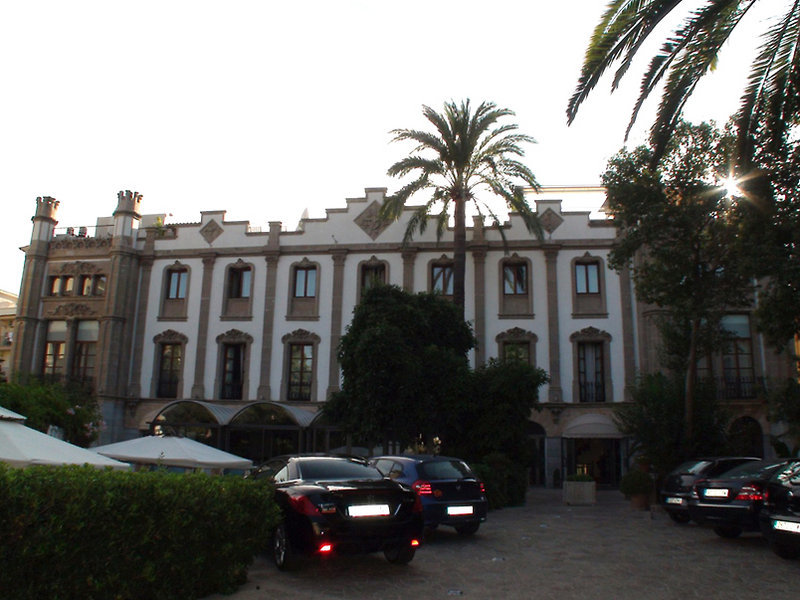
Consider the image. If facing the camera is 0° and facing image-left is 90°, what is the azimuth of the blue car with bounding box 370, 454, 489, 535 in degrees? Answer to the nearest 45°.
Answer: approximately 135°

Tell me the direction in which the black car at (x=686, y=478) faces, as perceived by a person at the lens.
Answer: facing away from the viewer and to the right of the viewer

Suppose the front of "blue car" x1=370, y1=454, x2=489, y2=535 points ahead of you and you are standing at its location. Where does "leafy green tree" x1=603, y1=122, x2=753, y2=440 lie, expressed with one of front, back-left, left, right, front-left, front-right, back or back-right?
right

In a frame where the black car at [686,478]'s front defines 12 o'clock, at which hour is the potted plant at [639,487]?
The potted plant is roughly at 10 o'clock from the black car.

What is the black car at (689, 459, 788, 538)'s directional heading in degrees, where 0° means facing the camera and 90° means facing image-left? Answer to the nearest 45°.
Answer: approximately 225°

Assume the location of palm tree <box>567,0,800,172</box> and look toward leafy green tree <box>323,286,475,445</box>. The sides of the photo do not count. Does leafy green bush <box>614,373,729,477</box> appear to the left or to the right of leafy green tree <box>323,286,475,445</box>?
right

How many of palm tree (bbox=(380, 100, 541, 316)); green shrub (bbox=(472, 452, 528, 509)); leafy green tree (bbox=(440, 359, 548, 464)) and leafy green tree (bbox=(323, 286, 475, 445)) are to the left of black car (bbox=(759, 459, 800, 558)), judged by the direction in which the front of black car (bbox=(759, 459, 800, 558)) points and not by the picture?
4

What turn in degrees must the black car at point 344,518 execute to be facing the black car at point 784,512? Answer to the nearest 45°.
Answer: approximately 135° to its right

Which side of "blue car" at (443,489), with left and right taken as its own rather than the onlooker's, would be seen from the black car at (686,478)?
right

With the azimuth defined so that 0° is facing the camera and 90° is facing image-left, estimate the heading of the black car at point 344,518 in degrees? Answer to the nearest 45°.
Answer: approximately 135°

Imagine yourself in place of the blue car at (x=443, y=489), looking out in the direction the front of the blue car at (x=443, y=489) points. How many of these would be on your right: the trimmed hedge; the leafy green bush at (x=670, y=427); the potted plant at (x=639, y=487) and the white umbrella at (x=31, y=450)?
2

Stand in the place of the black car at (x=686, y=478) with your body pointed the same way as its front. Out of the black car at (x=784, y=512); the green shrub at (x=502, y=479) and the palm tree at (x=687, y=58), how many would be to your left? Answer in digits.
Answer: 1

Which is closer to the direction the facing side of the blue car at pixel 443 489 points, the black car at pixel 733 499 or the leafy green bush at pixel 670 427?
the leafy green bush

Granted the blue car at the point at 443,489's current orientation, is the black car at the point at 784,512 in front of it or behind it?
behind

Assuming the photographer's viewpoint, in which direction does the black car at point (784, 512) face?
facing away from the viewer and to the right of the viewer
